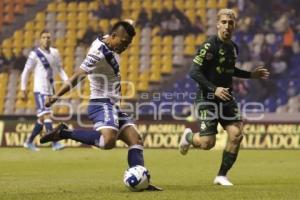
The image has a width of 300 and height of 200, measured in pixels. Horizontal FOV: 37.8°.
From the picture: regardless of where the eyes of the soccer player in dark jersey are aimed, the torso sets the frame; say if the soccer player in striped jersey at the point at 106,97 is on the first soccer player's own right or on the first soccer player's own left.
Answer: on the first soccer player's own right

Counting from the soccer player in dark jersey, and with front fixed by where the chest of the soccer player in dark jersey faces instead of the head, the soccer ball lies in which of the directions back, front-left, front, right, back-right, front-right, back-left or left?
right

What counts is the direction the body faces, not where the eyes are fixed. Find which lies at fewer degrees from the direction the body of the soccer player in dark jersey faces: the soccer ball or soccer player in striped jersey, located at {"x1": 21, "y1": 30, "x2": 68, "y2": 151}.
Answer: the soccer ball
